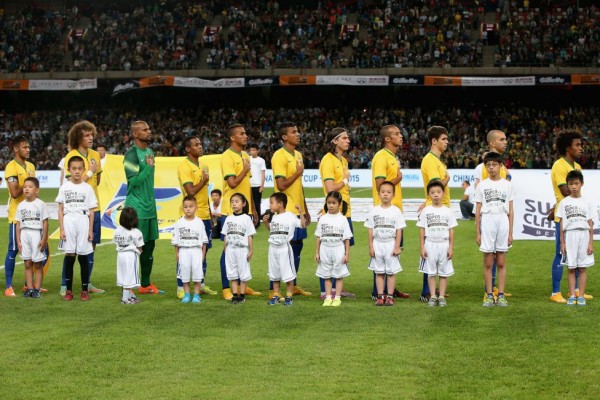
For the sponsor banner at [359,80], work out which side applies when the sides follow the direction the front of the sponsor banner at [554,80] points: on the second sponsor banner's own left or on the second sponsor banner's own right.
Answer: on the second sponsor banner's own right

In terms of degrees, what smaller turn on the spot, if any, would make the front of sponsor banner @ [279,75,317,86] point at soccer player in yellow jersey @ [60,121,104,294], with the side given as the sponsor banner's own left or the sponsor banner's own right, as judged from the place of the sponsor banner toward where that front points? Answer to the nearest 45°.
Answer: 0° — it already faces them

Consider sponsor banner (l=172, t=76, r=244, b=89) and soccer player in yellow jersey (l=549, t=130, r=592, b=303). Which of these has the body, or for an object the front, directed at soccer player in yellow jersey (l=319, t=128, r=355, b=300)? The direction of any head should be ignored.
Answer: the sponsor banner

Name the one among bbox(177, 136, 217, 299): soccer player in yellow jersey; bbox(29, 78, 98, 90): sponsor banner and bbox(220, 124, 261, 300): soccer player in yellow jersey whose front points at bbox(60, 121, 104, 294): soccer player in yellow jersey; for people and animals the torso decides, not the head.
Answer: the sponsor banner

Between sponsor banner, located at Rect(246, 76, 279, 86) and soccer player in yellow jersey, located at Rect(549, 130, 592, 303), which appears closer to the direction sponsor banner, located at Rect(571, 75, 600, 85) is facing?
the soccer player in yellow jersey

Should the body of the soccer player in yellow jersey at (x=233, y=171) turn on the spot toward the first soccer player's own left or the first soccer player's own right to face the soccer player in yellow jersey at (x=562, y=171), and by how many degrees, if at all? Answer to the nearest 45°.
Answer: approximately 45° to the first soccer player's own left

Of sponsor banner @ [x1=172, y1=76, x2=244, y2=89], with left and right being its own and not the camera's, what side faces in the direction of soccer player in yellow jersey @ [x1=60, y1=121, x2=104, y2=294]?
front
